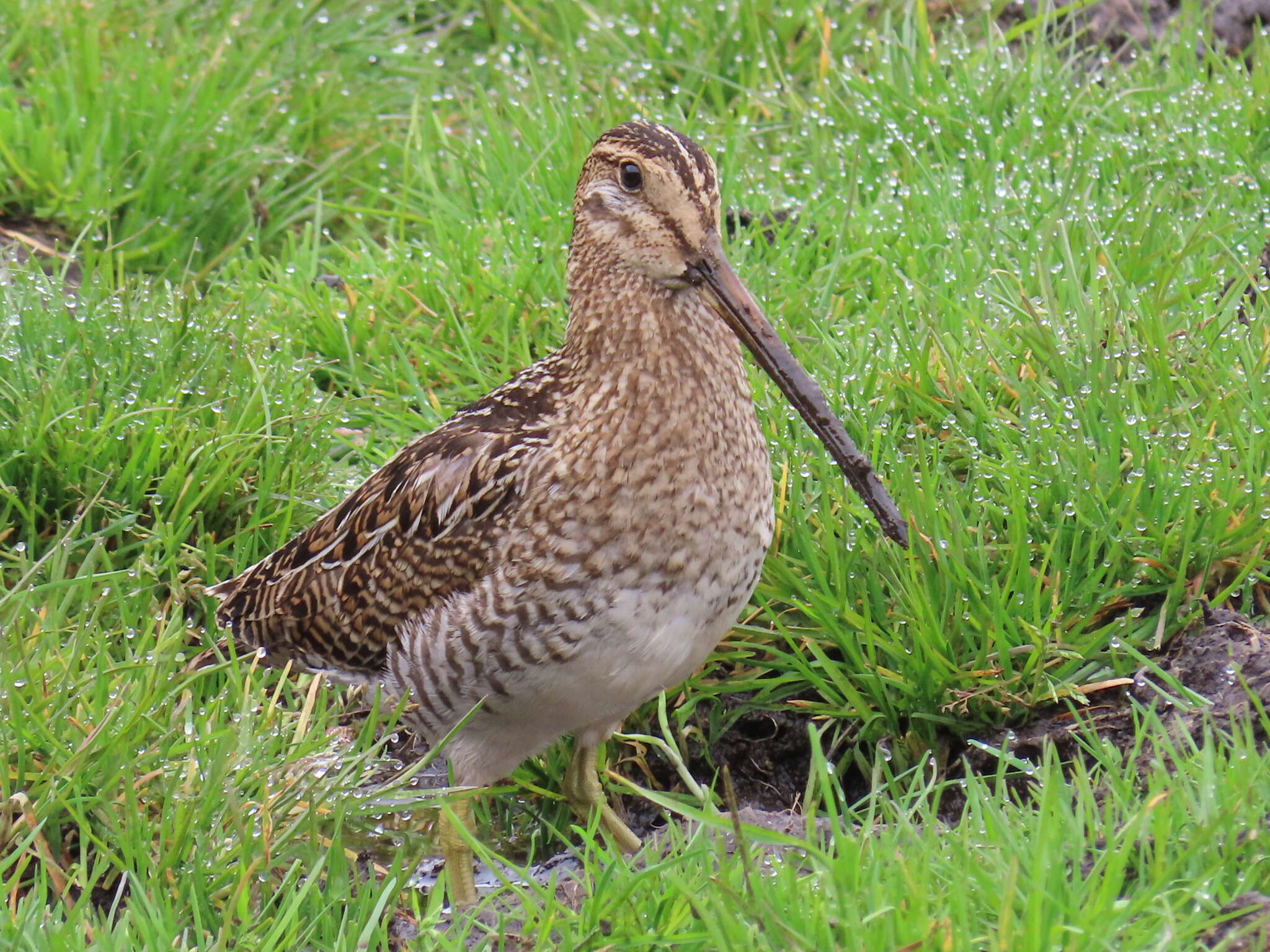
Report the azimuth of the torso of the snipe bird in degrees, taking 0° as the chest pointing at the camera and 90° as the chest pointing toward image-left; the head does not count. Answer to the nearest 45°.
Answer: approximately 315°
